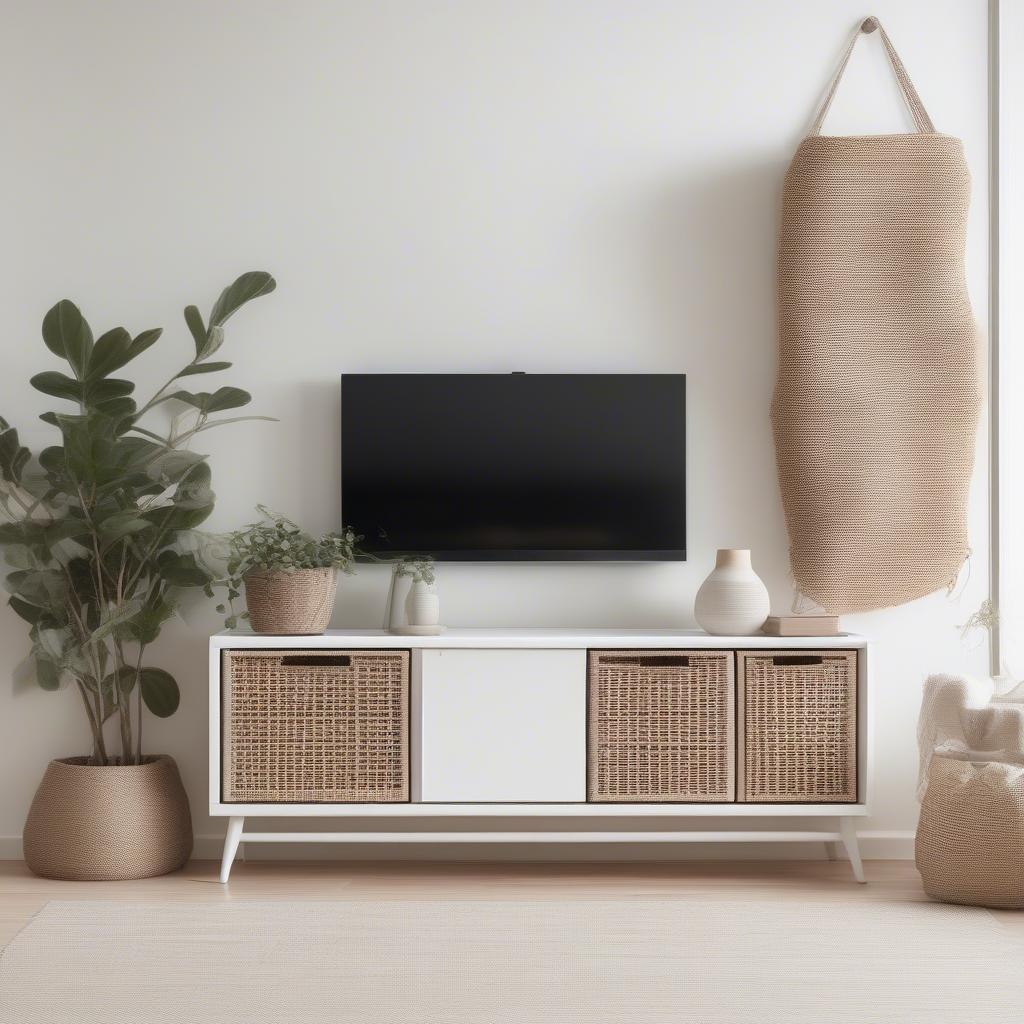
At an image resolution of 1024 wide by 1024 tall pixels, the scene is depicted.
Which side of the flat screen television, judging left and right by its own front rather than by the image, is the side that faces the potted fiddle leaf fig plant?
right

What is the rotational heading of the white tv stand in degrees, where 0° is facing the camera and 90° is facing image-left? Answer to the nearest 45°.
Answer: approximately 0°

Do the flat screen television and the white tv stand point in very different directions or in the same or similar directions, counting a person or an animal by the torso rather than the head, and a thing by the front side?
same or similar directions

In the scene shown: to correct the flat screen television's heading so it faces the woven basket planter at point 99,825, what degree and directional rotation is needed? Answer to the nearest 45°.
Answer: approximately 90° to its right

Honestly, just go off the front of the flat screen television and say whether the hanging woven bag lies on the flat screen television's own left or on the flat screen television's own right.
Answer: on the flat screen television's own left

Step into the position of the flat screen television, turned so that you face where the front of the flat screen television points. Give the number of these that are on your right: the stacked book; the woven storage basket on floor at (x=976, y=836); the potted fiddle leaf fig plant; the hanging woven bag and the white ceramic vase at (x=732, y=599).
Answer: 1

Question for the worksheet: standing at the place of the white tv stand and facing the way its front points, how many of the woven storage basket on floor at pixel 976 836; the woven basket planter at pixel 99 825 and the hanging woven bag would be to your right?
1

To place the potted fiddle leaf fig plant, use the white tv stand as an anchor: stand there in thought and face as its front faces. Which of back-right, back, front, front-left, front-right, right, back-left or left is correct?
right

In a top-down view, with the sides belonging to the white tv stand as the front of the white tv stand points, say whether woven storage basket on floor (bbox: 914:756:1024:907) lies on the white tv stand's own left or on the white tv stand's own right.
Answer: on the white tv stand's own left

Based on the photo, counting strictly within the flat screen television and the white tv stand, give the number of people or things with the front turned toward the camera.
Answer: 2

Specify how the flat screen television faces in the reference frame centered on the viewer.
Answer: facing the viewer
